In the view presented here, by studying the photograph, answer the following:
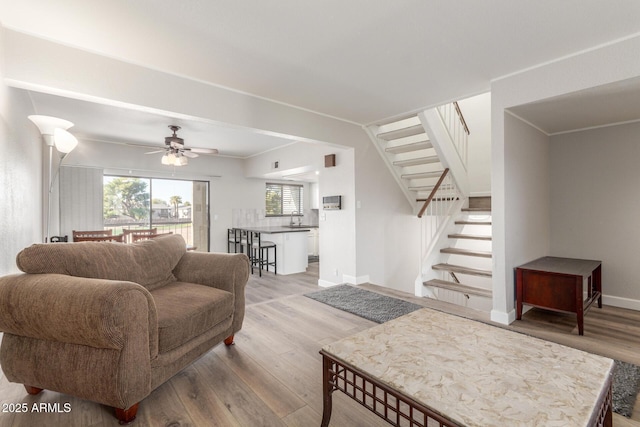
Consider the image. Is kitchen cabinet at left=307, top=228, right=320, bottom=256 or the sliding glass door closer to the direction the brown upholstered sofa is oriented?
the kitchen cabinet

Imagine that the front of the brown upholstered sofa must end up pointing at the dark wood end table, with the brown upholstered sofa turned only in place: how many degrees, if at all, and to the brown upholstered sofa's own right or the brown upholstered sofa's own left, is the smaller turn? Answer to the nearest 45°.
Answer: approximately 45° to the brown upholstered sofa's own left

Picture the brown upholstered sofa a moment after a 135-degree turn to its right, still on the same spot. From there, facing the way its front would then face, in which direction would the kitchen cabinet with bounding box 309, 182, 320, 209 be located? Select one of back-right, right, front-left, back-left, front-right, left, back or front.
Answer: back-right

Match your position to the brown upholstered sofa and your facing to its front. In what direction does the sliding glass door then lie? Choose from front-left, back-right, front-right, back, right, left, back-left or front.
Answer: back-left

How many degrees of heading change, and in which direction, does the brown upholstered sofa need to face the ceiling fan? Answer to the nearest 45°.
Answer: approximately 135° to its left

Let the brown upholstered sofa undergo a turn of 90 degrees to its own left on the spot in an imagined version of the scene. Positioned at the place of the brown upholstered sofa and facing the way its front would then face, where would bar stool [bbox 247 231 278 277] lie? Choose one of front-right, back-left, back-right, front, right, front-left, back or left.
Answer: front

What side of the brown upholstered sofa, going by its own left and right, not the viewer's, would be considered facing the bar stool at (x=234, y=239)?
left

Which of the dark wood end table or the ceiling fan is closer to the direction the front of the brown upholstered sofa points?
the dark wood end table

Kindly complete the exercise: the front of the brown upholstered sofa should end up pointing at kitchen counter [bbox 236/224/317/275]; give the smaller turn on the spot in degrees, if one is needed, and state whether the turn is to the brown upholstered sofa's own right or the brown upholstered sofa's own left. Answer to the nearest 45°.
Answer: approximately 90° to the brown upholstered sofa's own left

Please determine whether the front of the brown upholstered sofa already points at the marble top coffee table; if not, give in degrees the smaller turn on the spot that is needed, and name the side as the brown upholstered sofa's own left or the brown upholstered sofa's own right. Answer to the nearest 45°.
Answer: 0° — it already faces it

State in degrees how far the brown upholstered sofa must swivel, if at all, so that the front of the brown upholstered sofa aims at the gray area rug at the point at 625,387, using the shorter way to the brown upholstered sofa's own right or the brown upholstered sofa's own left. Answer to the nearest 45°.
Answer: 0° — it already faces it

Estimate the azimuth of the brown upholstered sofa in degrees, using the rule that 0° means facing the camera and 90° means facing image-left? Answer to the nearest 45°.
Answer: approximately 315°
